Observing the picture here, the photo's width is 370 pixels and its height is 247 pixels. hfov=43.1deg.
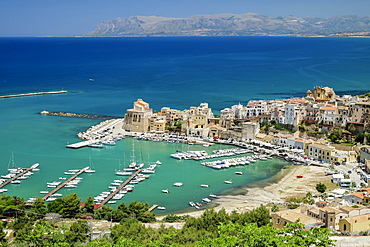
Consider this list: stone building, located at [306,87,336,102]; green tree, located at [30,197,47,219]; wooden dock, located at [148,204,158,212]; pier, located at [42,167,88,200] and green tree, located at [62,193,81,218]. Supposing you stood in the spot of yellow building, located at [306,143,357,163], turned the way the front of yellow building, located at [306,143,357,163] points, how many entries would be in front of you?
4

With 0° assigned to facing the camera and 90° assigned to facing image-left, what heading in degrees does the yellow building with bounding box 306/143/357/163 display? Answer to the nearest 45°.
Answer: approximately 45°

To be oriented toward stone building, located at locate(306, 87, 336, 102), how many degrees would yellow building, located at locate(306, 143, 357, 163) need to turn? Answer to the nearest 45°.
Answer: approximately 135° to its right

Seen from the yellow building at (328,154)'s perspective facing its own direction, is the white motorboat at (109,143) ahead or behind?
ahead

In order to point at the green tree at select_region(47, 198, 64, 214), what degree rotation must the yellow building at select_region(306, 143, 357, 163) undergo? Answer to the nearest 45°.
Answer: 0° — it already faces it

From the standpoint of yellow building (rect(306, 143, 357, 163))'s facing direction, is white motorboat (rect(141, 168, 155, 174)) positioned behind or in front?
in front

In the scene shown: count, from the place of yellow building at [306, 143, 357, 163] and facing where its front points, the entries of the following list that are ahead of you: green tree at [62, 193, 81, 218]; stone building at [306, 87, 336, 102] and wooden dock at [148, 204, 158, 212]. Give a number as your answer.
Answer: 2

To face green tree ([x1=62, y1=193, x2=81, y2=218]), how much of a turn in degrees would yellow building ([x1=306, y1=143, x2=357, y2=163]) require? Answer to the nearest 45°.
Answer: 0° — it already faces it

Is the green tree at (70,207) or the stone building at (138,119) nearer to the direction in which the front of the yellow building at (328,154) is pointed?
the green tree

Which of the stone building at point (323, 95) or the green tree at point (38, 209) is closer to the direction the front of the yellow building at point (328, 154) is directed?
the green tree

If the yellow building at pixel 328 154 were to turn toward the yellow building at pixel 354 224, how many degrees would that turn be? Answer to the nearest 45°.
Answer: approximately 45° to its left

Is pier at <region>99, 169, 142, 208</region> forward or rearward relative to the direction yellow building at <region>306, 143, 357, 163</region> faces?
forward
